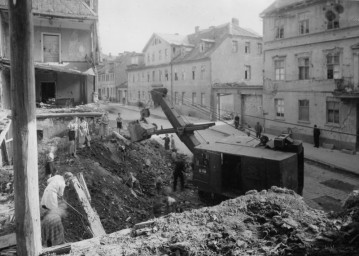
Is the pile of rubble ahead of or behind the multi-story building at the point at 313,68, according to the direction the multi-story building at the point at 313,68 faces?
ahead

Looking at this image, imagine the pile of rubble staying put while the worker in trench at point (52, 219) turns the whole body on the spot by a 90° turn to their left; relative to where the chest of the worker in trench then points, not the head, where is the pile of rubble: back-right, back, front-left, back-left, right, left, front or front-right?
back-right

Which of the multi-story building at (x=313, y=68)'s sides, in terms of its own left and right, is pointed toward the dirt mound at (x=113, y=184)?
front

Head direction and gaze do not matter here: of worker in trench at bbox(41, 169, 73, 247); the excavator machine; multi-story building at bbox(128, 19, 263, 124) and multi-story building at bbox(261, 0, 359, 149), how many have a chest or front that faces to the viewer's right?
1

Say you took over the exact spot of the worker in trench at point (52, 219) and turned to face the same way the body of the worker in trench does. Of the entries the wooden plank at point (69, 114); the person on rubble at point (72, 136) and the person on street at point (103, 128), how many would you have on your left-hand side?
3

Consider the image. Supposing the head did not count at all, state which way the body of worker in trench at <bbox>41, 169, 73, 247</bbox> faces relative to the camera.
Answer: to the viewer's right

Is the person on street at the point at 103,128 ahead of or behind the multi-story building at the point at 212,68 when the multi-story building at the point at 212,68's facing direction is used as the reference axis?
ahead

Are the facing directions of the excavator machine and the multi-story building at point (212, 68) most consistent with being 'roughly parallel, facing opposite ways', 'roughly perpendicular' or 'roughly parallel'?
roughly perpendicular

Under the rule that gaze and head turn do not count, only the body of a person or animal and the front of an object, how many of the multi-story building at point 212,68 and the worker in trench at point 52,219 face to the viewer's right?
1
